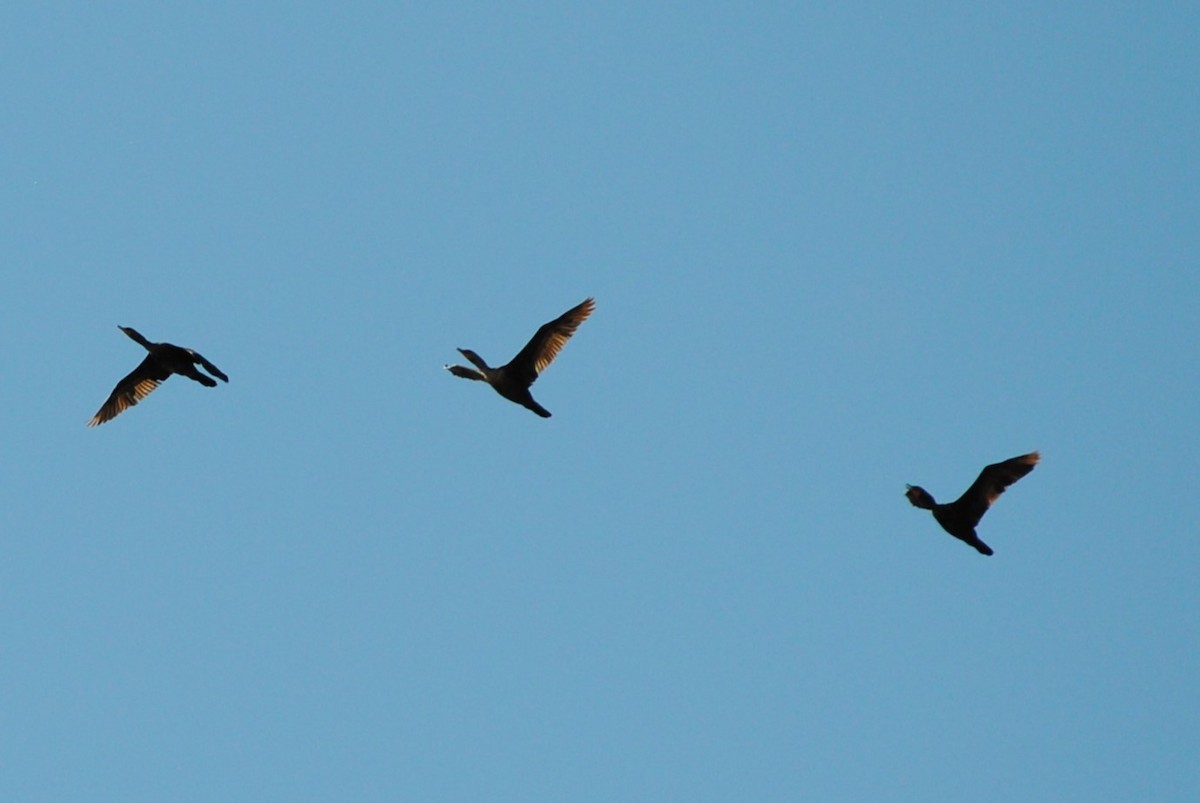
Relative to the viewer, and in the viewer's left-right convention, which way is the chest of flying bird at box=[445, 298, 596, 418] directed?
facing to the left of the viewer

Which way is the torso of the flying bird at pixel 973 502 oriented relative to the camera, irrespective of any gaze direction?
to the viewer's left

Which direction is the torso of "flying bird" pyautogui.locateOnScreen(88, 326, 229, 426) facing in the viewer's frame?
to the viewer's left

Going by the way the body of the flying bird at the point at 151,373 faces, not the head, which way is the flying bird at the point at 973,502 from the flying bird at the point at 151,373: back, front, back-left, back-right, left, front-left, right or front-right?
back-left

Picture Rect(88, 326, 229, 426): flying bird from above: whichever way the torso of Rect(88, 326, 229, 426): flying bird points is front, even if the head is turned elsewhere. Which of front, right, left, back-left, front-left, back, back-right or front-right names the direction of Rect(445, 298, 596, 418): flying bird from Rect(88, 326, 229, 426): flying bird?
back-left

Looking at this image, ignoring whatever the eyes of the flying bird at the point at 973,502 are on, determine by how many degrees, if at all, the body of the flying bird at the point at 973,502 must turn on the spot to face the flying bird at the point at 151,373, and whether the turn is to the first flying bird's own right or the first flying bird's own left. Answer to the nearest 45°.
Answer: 0° — it already faces it

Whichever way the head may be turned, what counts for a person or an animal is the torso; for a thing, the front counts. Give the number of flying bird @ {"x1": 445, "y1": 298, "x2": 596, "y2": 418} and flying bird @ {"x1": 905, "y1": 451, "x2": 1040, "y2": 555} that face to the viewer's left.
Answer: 2

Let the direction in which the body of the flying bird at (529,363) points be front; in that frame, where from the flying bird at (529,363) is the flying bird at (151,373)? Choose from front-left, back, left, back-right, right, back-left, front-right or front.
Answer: front-right

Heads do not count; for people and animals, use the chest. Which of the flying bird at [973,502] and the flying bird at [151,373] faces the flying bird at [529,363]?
the flying bird at [973,502]

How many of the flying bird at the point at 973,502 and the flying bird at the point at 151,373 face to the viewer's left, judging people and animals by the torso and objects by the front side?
2

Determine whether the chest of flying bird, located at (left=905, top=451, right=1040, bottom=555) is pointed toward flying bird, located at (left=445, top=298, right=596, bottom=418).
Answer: yes
